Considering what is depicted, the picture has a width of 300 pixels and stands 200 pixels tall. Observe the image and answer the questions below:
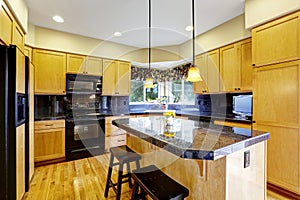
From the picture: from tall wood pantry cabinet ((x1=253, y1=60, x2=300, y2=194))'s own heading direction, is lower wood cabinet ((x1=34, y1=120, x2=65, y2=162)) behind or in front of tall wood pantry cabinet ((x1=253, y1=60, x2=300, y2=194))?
in front

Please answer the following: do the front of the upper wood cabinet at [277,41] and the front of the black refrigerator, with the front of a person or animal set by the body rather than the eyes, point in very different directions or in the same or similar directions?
very different directions

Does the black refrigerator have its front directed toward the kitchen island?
yes

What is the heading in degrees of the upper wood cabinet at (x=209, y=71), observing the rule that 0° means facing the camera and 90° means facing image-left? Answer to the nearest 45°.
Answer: approximately 45°

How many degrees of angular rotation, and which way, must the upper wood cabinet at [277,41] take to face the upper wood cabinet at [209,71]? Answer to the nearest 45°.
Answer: approximately 90° to its right

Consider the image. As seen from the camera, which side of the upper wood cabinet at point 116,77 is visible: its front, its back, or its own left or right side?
front

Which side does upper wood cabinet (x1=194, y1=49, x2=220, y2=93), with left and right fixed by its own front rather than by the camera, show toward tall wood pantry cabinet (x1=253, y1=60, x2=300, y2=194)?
left

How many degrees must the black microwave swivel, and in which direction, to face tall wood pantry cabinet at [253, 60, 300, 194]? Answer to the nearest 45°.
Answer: approximately 45° to its left

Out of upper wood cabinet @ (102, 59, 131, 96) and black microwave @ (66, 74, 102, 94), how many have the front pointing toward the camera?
2

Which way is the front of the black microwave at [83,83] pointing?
toward the camera

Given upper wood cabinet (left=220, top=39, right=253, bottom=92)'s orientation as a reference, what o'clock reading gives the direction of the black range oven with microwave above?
The black range oven with microwave above is roughly at 1 o'clock from the upper wood cabinet.

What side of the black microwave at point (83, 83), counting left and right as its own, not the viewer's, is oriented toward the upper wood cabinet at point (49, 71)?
right

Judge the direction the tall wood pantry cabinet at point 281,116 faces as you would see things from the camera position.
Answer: facing the viewer and to the left of the viewer
